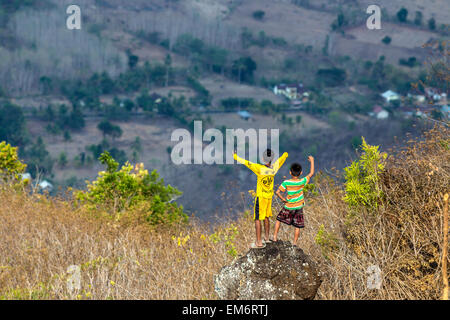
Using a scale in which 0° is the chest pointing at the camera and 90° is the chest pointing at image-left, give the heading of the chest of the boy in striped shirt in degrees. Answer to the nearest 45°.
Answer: approximately 180°

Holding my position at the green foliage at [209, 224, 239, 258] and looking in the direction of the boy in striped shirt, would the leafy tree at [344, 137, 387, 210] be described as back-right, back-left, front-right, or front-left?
front-left

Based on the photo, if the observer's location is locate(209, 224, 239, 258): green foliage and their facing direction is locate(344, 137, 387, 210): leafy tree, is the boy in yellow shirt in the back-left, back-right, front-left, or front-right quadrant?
front-right

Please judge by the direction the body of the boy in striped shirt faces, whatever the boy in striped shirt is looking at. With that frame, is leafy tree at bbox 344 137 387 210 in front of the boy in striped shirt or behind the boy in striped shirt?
in front

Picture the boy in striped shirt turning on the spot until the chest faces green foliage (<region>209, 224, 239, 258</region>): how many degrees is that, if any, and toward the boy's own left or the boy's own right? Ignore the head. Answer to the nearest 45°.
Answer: approximately 45° to the boy's own left

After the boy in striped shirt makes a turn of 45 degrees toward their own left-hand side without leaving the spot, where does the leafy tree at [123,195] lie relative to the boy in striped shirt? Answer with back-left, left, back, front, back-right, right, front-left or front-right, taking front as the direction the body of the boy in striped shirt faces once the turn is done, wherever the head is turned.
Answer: front

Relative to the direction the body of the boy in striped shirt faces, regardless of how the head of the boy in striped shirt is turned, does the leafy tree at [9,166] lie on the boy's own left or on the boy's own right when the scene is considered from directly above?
on the boy's own left
